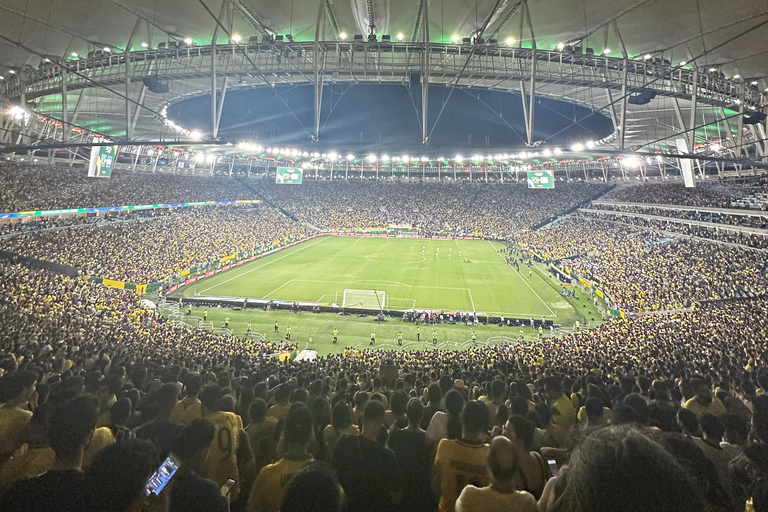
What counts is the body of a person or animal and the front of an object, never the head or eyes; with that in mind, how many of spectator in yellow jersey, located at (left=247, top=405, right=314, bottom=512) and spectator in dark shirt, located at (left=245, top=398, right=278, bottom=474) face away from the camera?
2

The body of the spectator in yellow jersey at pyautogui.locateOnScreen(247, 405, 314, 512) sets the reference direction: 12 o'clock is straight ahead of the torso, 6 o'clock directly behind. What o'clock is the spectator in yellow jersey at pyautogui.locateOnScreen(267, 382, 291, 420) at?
the spectator in yellow jersey at pyautogui.locateOnScreen(267, 382, 291, 420) is roughly at 12 o'clock from the spectator in yellow jersey at pyautogui.locateOnScreen(247, 405, 314, 512).

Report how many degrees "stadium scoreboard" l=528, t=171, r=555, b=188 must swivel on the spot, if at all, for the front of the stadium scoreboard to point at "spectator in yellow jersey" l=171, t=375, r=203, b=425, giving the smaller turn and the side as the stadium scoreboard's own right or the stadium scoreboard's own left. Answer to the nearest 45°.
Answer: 0° — it already faces them

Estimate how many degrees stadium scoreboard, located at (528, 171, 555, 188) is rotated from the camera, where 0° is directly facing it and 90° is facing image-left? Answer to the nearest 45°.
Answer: approximately 0°

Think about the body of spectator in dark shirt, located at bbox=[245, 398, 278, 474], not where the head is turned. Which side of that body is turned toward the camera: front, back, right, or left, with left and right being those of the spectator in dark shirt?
back

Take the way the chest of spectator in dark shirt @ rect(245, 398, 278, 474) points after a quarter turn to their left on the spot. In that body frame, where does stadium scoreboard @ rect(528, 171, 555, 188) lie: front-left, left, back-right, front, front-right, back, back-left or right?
back-right

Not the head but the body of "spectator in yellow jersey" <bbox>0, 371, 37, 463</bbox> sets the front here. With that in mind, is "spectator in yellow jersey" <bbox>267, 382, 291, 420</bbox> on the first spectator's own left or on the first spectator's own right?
on the first spectator's own right

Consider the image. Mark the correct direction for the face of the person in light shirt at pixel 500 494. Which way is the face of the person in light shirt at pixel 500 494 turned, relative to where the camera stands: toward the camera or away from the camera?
away from the camera

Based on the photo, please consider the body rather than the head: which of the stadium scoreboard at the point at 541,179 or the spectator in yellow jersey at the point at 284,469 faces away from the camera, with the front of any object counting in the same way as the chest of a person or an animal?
the spectator in yellow jersey

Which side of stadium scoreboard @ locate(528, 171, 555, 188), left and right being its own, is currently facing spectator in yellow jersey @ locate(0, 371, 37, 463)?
front

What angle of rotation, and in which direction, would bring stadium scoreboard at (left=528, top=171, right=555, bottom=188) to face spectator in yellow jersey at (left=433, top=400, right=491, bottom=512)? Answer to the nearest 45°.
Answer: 0° — it already faces them

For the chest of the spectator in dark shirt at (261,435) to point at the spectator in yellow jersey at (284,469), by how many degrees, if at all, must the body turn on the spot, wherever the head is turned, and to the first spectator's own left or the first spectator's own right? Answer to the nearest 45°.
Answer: approximately 180°

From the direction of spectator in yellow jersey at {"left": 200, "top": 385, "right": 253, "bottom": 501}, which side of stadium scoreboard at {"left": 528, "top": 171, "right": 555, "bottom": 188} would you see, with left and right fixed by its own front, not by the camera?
front

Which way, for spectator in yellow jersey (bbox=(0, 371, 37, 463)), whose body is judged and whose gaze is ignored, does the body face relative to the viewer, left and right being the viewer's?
facing away from the viewer and to the right of the viewer

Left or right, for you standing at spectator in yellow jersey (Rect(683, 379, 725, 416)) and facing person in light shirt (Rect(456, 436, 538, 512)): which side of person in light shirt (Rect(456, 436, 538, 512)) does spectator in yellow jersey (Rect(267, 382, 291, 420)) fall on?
right

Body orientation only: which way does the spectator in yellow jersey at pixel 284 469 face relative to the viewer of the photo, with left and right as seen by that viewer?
facing away from the viewer
